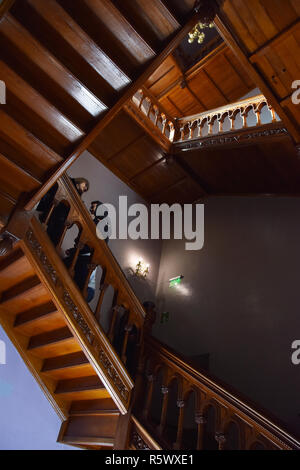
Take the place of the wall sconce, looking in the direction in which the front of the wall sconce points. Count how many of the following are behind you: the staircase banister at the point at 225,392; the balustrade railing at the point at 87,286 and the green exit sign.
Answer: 0

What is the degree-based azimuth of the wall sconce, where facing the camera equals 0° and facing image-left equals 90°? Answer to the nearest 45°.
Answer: approximately 315°

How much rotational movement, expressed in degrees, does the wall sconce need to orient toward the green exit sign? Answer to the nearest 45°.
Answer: approximately 45° to its left

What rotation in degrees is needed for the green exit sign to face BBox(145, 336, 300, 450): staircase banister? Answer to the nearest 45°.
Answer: approximately 45° to its left

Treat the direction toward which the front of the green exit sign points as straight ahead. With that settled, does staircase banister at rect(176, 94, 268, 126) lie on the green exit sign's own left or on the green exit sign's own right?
on the green exit sign's own left

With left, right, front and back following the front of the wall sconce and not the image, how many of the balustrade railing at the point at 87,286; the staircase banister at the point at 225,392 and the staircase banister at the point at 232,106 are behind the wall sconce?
0

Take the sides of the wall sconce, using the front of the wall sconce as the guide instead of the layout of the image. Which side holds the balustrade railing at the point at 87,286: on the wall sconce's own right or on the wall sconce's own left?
on the wall sconce's own right

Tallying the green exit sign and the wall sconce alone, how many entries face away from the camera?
0

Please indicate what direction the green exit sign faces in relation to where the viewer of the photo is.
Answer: facing the viewer and to the left of the viewer
